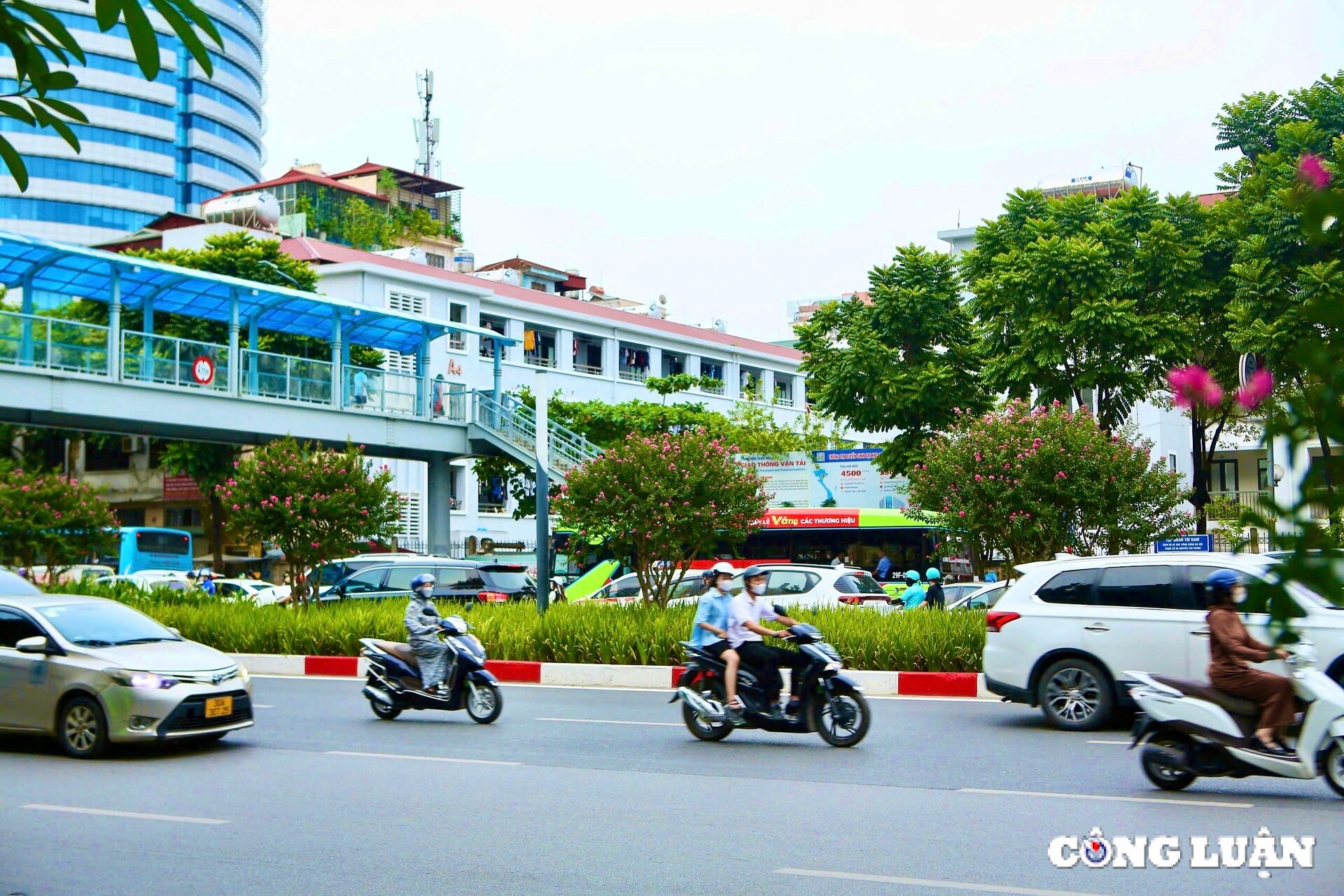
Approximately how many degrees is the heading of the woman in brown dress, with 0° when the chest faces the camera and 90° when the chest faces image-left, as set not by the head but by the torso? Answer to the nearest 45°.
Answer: approximately 270°

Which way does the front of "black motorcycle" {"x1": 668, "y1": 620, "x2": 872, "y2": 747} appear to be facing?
to the viewer's right

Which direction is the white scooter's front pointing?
to the viewer's right

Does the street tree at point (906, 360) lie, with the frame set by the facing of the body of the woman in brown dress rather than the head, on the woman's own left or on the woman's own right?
on the woman's own left

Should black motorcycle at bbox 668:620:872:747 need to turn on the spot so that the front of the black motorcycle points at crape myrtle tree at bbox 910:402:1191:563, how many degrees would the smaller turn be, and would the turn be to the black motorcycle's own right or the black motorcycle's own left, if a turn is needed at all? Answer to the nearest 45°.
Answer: approximately 90° to the black motorcycle's own left

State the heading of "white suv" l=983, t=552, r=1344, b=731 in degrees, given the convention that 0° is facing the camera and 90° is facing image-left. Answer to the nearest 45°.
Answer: approximately 270°

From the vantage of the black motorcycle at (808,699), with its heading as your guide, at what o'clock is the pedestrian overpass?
The pedestrian overpass is roughly at 8 o'clock from the black motorcycle.

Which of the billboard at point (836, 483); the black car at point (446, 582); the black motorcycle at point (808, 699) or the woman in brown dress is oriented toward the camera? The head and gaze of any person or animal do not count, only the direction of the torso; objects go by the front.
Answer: the billboard

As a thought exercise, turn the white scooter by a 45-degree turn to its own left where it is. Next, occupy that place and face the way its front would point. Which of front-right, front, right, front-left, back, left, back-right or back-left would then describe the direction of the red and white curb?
left

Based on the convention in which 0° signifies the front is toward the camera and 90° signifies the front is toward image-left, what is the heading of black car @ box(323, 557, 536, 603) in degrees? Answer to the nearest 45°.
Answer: approximately 135°

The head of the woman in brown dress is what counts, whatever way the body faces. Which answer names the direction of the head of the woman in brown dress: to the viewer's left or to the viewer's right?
to the viewer's right

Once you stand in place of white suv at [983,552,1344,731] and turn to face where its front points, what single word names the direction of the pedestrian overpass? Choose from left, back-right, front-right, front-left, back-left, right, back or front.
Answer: back-left

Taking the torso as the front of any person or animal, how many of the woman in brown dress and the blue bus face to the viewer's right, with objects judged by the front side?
1

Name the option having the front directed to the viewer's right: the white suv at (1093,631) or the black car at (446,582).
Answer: the white suv
